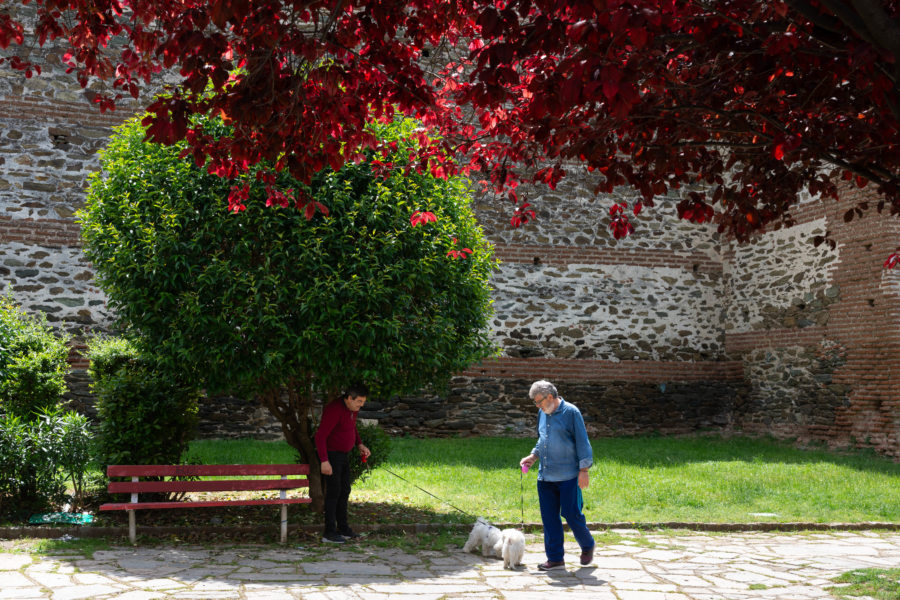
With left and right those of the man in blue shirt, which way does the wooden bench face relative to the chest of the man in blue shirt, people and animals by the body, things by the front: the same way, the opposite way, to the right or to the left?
to the left

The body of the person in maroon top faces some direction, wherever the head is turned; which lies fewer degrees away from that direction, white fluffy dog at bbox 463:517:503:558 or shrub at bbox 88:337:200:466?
the white fluffy dog

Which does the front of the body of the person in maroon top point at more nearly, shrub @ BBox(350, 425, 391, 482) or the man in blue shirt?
the man in blue shirt

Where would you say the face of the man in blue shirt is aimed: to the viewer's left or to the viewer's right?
to the viewer's left

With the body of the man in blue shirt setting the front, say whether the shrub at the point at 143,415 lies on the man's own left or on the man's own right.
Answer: on the man's own right

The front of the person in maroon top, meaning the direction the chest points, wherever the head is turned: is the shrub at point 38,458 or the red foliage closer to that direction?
the red foliage

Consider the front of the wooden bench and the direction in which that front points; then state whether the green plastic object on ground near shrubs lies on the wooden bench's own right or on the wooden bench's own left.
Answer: on the wooden bench's own right

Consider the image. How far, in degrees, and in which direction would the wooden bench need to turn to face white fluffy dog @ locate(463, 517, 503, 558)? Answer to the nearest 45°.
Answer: approximately 45° to its left

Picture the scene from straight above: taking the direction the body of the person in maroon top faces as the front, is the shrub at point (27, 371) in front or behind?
behind

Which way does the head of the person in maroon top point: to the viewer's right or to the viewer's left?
to the viewer's right

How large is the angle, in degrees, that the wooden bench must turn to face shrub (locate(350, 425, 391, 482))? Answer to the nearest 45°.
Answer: approximately 135° to its left
